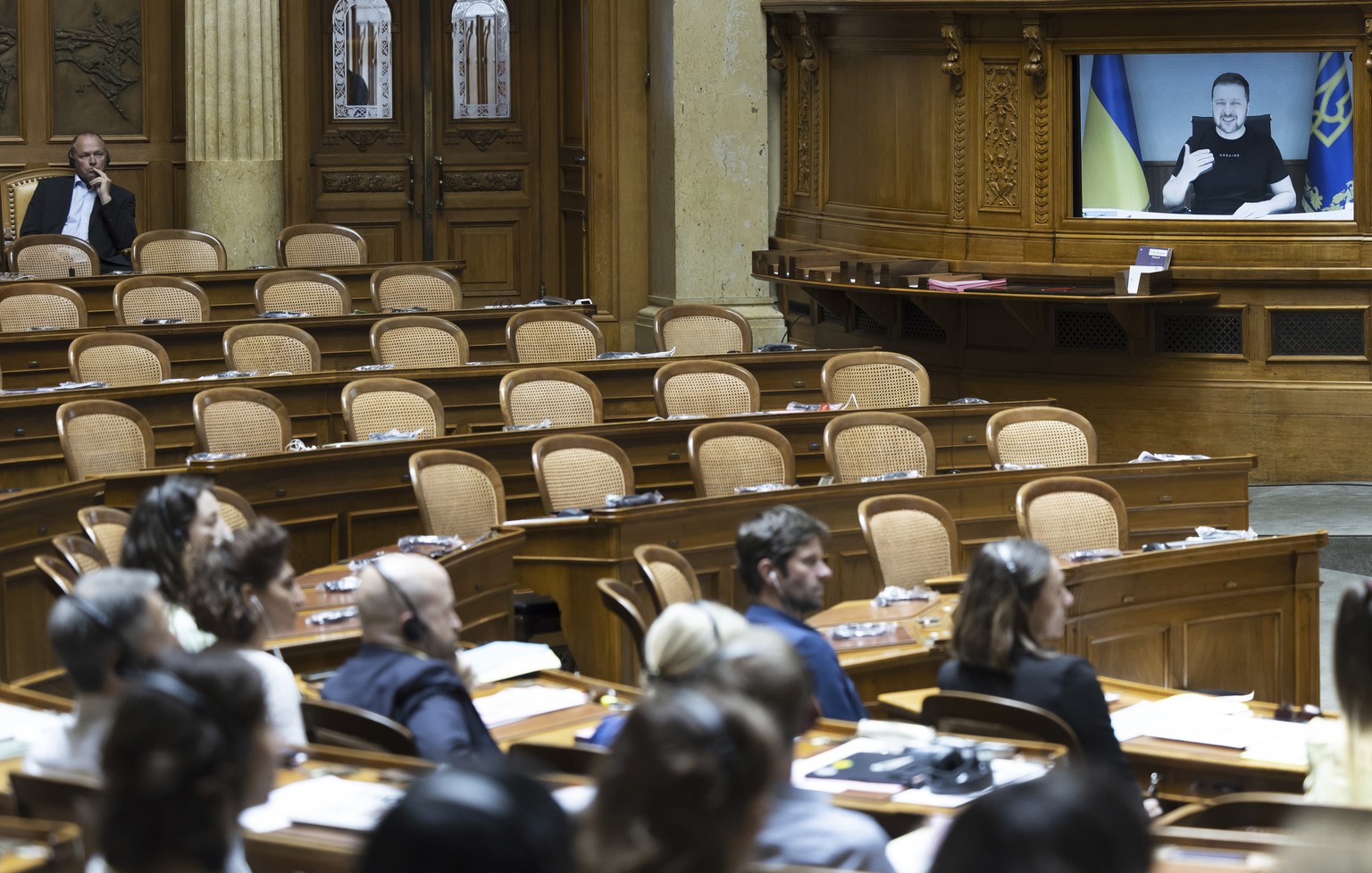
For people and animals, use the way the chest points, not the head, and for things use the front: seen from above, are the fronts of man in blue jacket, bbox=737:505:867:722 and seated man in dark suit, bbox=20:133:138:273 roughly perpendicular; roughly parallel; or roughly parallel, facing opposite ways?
roughly perpendicular

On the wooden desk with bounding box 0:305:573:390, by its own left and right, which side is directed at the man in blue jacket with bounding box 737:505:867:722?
front

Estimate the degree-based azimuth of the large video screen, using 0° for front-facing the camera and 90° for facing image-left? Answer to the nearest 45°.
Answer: approximately 0°

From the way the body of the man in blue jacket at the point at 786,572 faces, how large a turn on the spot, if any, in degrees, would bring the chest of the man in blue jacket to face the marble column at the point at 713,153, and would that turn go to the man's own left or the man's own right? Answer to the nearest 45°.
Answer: approximately 90° to the man's own left

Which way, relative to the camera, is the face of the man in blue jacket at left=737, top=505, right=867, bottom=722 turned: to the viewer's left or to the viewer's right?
to the viewer's right

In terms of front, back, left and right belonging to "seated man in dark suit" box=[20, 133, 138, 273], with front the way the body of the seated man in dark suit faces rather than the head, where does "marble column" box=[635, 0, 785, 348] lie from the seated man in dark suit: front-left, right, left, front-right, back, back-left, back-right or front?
left

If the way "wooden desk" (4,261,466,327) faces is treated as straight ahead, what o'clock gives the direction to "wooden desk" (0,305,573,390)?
"wooden desk" (0,305,573,390) is roughly at 12 o'clock from "wooden desk" (4,261,466,327).

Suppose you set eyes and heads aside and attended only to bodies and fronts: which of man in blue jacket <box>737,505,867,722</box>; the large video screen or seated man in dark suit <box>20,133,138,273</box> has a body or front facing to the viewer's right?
the man in blue jacket

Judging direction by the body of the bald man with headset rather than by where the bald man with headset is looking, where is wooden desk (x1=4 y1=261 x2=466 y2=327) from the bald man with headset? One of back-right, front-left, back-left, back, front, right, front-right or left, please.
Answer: front-left

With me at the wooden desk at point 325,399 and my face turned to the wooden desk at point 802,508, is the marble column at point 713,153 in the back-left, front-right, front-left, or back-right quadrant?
back-left

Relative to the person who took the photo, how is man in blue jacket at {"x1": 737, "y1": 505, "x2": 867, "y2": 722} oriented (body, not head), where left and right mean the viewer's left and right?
facing to the right of the viewer

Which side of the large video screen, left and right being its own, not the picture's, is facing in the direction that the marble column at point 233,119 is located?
right
